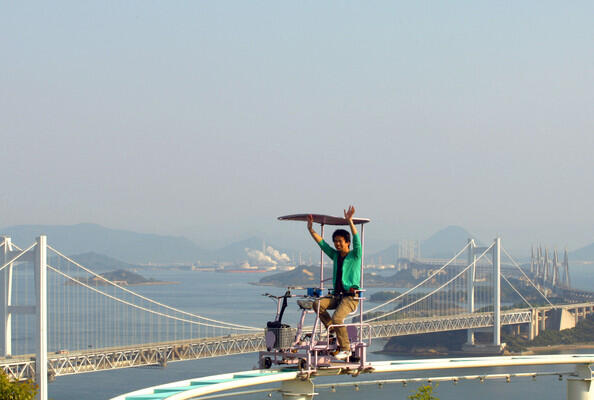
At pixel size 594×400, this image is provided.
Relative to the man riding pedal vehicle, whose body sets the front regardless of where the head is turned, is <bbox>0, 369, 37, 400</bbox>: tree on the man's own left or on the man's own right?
on the man's own right

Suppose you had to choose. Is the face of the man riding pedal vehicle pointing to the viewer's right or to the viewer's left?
to the viewer's left

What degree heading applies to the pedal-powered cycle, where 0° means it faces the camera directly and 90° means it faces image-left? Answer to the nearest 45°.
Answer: approximately 45°

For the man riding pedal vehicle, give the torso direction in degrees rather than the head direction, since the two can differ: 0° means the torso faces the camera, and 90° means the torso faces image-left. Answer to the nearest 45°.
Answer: approximately 45°
